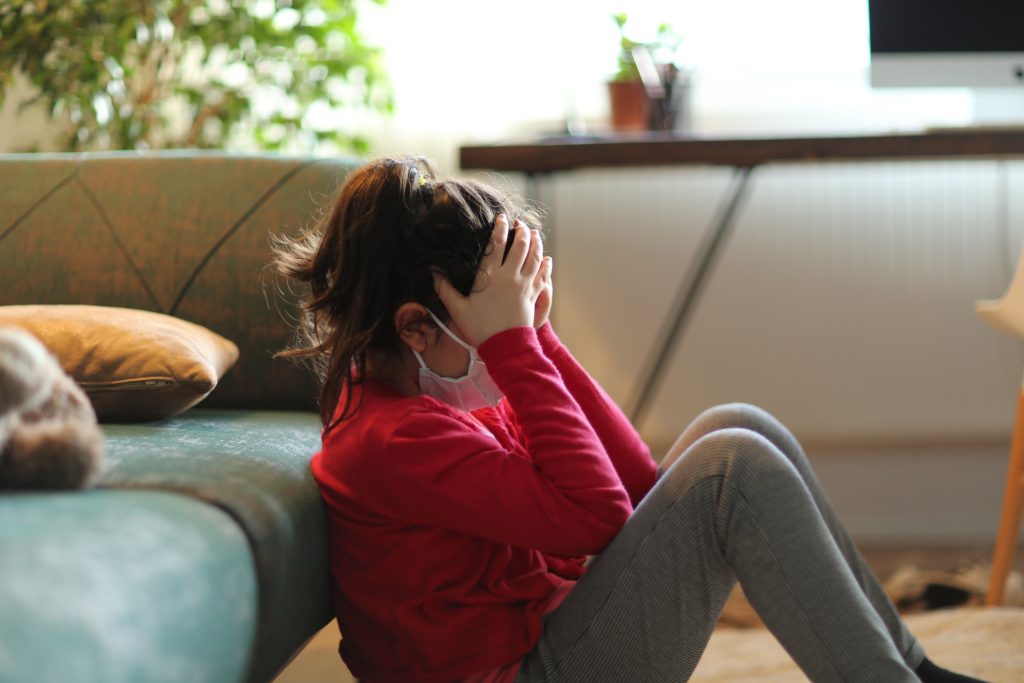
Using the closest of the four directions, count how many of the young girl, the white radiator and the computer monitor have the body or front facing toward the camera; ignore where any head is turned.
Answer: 2

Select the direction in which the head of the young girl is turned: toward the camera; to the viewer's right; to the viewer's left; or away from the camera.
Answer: to the viewer's right

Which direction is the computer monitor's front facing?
toward the camera

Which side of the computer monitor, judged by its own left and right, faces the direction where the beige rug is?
front

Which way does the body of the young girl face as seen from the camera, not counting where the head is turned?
to the viewer's right

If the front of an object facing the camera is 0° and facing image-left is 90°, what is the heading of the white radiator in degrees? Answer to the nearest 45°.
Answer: approximately 0°

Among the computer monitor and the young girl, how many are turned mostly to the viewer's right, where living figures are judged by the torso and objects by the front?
1

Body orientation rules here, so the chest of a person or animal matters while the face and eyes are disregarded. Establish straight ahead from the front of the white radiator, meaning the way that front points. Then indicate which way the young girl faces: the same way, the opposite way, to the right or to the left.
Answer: to the left
